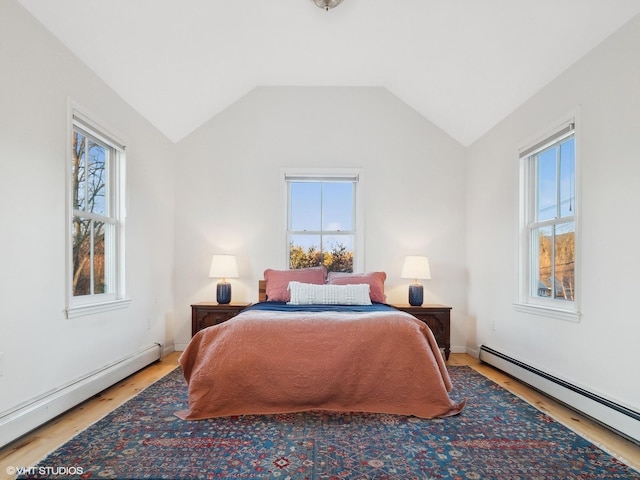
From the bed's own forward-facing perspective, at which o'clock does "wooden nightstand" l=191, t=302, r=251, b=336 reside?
The wooden nightstand is roughly at 5 o'clock from the bed.

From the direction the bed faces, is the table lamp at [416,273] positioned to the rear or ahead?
to the rear

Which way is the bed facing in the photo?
toward the camera

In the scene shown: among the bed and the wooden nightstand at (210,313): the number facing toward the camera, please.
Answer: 2

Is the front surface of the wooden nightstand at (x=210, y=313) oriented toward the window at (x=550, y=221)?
no

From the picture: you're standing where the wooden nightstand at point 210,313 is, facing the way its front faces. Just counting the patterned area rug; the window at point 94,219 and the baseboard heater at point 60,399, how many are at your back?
0

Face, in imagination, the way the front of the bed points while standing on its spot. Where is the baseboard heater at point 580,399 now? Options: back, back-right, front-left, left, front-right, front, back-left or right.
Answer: left

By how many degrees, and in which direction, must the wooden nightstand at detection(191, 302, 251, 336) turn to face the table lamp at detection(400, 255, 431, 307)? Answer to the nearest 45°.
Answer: approximately 90° to its left

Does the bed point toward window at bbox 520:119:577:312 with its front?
no

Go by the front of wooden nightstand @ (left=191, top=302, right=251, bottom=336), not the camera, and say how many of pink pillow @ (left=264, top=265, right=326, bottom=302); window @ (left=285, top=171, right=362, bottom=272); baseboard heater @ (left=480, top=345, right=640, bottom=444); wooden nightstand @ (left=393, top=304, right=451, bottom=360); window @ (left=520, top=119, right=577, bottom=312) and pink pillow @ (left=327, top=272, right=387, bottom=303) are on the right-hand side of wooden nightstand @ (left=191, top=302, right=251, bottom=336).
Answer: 0

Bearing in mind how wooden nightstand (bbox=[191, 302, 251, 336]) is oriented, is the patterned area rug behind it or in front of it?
in front

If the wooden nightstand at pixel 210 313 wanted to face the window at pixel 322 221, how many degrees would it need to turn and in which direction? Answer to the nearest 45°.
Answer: approximately 90° to its left

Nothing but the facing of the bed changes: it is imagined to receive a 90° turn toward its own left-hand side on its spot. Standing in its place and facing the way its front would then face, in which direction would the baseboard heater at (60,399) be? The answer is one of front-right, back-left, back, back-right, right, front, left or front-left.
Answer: back

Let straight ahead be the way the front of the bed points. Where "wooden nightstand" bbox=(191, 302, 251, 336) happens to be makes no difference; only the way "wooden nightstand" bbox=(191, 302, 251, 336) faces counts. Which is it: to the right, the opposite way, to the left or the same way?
the same way

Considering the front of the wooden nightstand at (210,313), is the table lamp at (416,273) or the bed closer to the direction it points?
the bed
